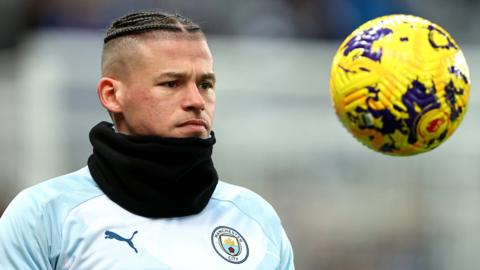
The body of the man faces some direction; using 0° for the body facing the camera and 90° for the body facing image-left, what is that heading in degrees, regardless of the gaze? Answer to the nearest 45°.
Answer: approximately 315°

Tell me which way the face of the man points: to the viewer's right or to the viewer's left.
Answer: to the viewer's right

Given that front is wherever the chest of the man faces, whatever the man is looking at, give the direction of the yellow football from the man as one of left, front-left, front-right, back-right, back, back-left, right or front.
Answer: front-left
